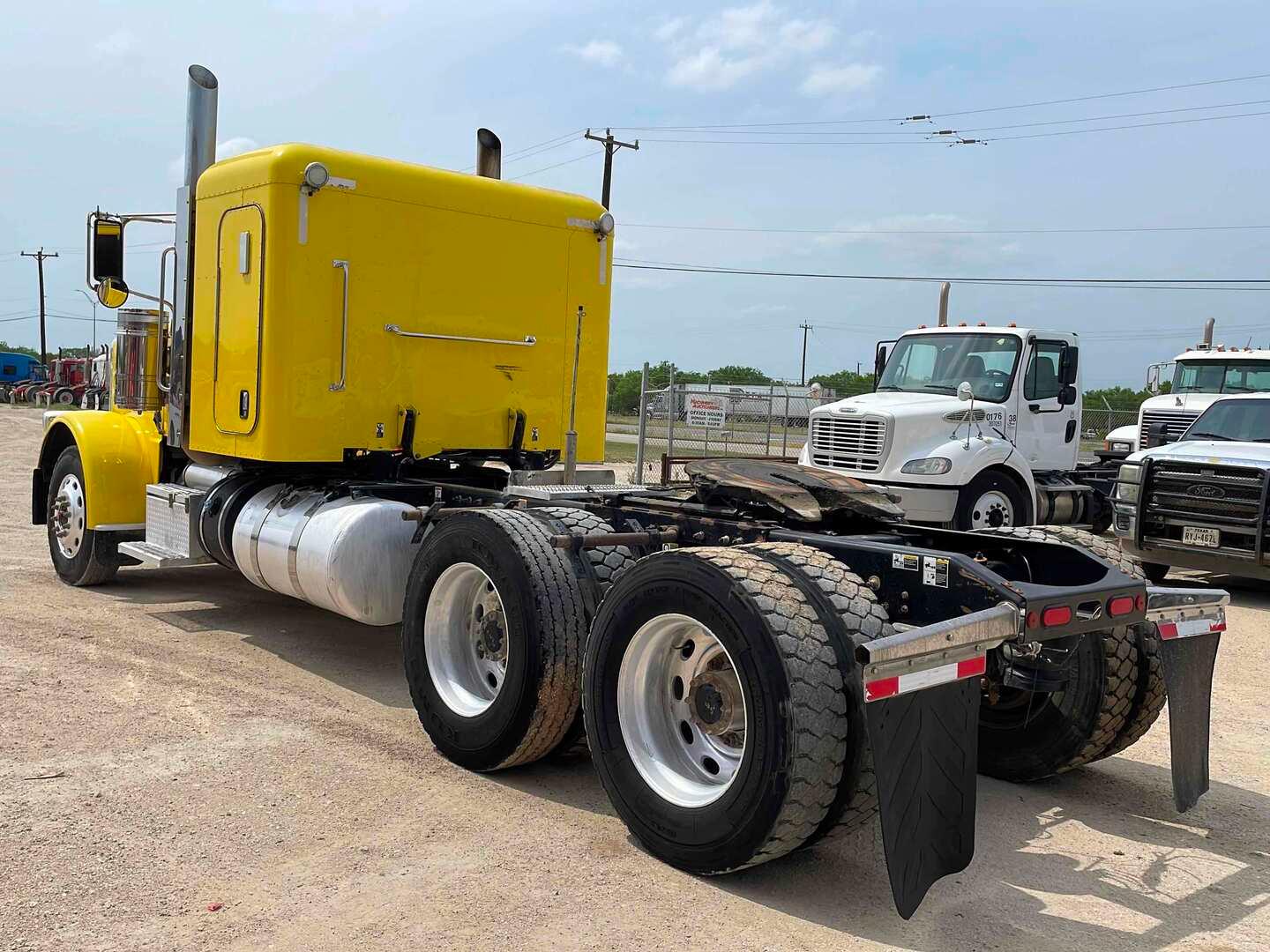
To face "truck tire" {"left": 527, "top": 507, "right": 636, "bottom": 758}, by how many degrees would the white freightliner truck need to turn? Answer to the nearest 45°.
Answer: approximately 45° to its left

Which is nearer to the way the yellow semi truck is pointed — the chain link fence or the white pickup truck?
the chain link fence

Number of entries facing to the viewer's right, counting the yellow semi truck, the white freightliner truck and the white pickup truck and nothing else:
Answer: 0

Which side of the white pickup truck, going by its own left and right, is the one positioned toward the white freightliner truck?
right

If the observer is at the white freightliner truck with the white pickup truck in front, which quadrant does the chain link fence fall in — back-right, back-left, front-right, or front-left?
back-left

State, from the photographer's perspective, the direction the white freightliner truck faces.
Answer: facing the viewer and to the left of the viewer

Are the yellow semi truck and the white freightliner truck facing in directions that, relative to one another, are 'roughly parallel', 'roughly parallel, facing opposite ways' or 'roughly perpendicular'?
roughly perpendicular

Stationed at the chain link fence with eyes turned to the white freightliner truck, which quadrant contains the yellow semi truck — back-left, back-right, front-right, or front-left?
front-right

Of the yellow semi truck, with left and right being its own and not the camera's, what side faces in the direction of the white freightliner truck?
right

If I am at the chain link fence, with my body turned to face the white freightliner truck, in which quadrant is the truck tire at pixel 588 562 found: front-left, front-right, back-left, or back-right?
front-right

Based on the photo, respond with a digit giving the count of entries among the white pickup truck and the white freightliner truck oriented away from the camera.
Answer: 0

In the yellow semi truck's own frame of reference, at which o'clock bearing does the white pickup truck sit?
The white pickup truck is roughly at 3 o'clock from the yellow semi truck.

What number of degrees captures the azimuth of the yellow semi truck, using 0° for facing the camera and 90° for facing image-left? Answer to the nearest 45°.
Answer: approximately 135°

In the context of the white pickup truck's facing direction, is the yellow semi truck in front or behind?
in front
